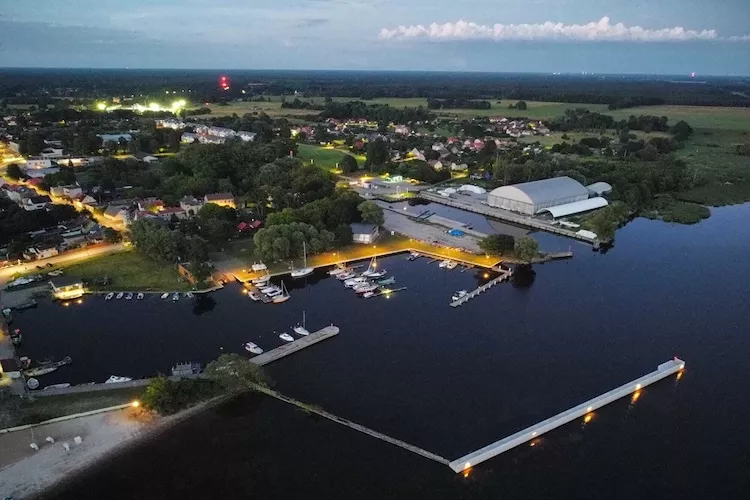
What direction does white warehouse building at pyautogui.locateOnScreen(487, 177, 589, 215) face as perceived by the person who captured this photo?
facing the viewer and to the left of the viewer

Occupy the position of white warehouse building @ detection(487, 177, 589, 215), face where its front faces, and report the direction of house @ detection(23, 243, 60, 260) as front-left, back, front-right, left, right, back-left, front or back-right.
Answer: front

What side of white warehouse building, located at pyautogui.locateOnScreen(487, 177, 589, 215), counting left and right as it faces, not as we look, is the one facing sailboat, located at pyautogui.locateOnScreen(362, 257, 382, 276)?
front

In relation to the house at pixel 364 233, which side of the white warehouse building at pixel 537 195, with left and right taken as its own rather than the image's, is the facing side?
front

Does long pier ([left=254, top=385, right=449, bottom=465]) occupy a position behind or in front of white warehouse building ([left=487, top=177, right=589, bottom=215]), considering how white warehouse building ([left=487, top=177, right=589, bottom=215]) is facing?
in front

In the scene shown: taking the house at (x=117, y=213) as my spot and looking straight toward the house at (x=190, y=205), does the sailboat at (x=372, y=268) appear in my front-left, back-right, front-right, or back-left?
front-right

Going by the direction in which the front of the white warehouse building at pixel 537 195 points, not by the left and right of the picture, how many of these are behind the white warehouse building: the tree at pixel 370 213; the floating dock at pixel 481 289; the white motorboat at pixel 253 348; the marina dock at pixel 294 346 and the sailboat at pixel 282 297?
0

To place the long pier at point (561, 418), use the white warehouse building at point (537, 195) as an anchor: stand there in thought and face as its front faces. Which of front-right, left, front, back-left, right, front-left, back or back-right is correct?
front-left

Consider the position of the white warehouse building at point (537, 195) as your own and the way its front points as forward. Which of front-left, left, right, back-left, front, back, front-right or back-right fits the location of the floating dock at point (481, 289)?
front-left

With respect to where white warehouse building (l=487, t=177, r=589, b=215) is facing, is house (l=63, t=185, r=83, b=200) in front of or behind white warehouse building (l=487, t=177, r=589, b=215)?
in front

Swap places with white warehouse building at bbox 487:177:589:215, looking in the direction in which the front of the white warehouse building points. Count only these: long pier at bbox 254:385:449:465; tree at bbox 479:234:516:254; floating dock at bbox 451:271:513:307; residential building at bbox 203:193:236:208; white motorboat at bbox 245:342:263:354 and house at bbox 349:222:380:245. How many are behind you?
0

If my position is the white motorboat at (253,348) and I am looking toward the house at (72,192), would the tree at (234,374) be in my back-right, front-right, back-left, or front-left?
back-left

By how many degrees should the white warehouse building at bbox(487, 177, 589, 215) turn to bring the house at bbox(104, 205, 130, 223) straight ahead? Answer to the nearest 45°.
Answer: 0° — it already faces it

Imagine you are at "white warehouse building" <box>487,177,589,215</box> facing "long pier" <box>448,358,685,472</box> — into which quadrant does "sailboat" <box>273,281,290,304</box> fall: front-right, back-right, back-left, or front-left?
front-right

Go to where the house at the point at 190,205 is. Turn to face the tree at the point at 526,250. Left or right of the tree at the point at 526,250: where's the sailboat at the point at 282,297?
right
